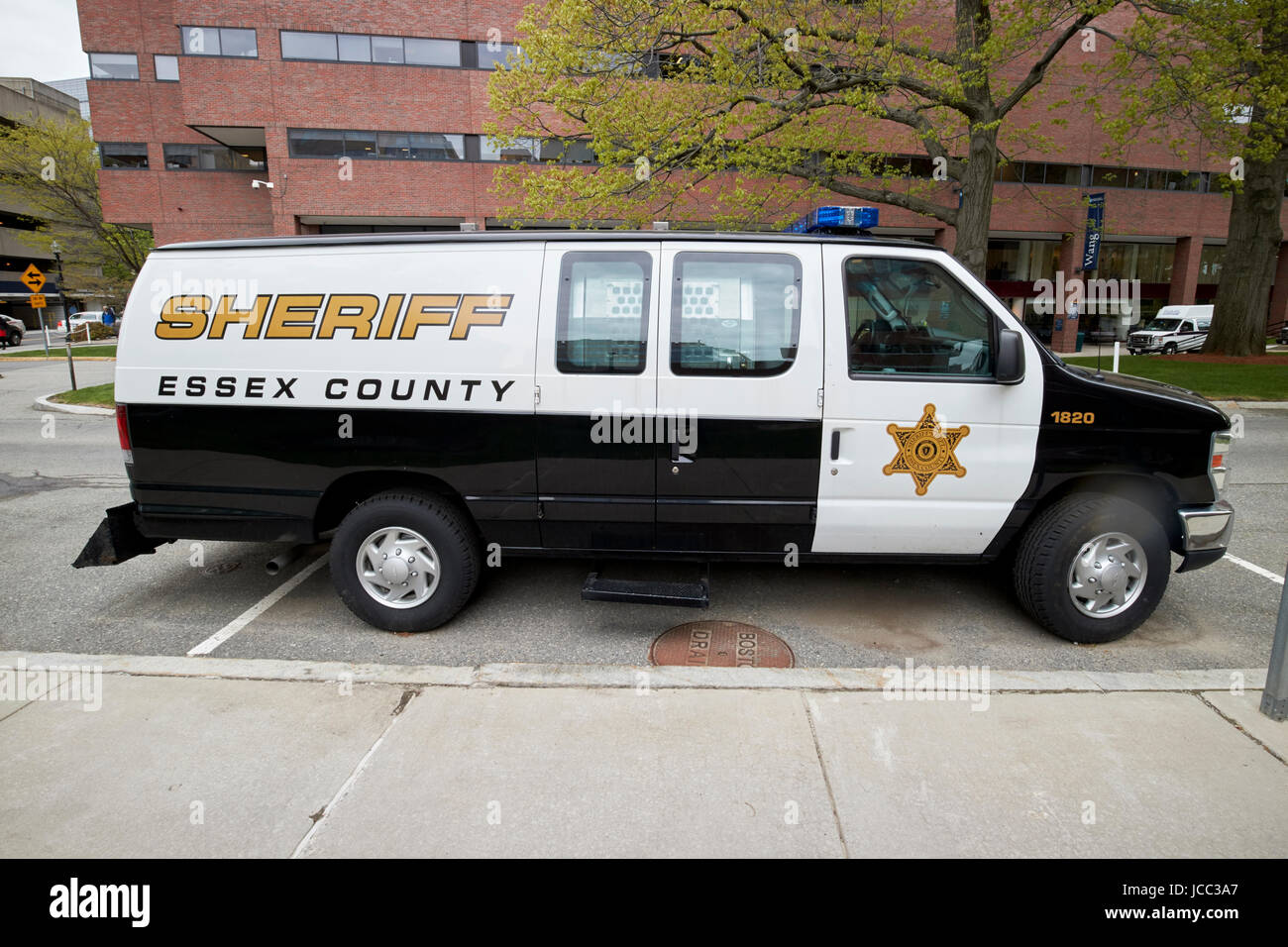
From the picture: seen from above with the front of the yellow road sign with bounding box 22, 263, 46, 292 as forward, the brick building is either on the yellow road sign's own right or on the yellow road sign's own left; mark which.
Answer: on the yellow road sign's own left

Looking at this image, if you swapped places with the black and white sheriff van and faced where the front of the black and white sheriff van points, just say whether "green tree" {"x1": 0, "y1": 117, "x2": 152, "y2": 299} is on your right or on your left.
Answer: on your left

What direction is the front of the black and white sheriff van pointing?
to the viewer's right

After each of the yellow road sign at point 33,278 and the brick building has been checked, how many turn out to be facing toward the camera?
2

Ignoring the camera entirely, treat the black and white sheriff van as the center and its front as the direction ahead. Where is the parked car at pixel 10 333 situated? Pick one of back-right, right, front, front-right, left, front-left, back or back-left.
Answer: back-left

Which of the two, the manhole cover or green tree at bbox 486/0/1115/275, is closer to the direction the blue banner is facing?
the manhole cover

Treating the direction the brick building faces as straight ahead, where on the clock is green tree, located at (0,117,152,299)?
The green tree is roughly at 4 o'clock from the brick building.

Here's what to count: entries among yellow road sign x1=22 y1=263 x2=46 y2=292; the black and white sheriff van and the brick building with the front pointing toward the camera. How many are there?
2

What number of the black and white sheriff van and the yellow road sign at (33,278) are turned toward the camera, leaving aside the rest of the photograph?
1

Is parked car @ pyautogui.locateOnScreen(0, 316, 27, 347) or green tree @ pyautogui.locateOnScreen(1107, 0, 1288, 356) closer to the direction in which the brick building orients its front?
the green tree

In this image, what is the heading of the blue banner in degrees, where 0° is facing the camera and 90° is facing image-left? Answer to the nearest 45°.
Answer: approximately 0°
